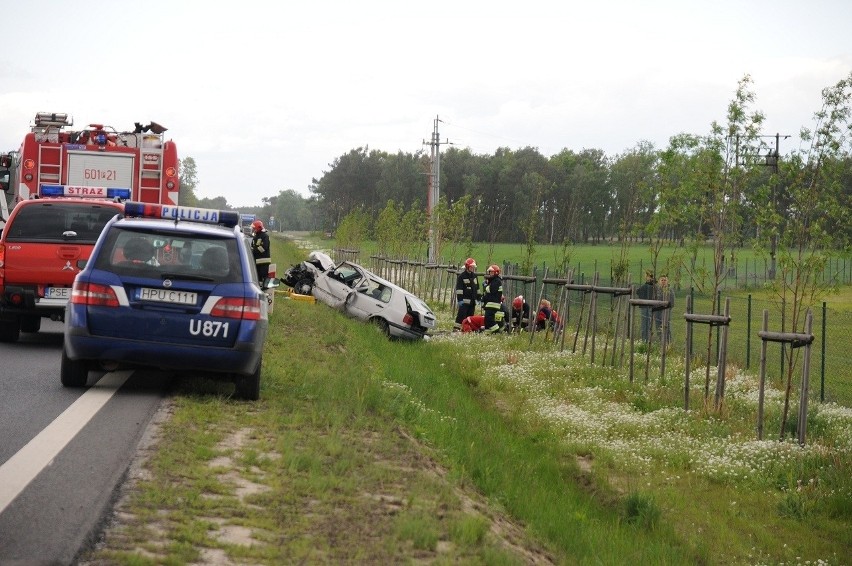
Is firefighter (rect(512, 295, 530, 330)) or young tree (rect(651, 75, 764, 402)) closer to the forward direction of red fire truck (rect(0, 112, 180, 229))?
the firefighter

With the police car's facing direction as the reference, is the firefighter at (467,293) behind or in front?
in front

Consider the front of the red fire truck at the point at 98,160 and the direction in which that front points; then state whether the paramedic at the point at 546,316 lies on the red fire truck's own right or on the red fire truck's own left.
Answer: on the red fire truck's own right

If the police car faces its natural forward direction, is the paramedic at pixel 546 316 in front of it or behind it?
in front

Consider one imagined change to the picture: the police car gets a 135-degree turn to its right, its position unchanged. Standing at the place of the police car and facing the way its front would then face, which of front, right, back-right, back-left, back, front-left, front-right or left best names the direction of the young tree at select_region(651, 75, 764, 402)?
left

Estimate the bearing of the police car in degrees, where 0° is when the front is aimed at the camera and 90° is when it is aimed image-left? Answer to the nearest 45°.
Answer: approximately 180°

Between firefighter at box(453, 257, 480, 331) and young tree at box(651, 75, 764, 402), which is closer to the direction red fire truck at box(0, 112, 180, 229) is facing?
the firefighter

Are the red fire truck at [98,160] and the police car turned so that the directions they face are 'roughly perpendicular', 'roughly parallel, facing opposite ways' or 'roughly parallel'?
roughly parallel

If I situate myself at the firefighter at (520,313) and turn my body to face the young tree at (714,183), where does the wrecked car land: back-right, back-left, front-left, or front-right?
back-right

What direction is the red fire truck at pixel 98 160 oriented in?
away from the camera

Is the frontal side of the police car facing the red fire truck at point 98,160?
yes

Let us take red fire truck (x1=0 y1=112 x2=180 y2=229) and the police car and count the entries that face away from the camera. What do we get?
2
